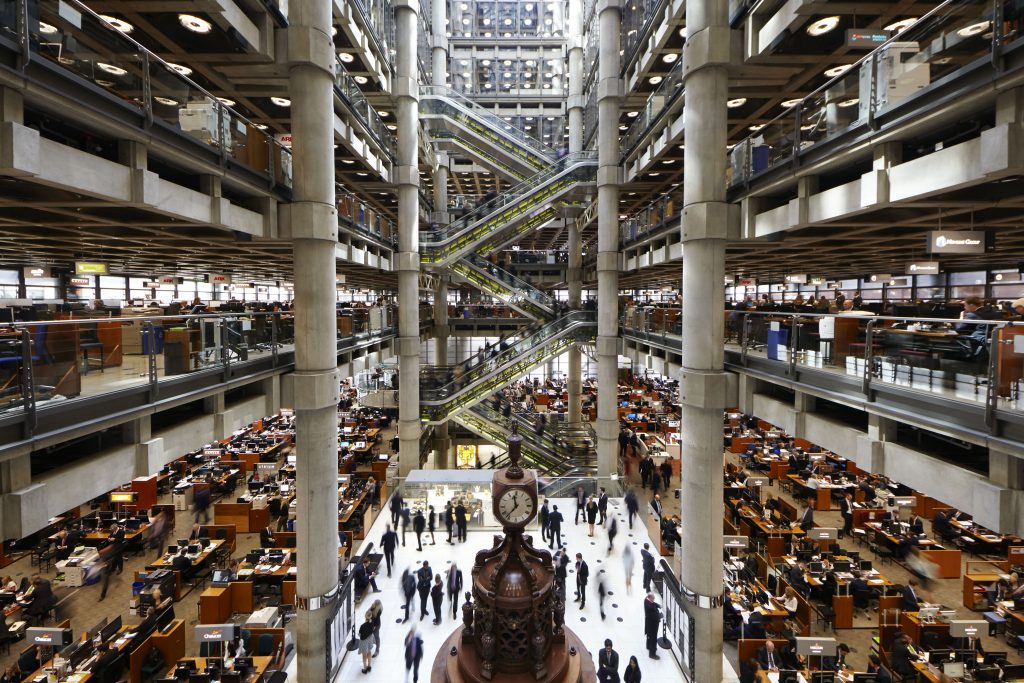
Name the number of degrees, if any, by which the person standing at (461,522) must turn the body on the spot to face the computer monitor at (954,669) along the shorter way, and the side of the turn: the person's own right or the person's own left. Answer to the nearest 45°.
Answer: approximately 135° to the person's own right

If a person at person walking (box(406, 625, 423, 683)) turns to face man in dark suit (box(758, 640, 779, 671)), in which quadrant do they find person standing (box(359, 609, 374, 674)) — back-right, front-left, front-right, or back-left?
back-left

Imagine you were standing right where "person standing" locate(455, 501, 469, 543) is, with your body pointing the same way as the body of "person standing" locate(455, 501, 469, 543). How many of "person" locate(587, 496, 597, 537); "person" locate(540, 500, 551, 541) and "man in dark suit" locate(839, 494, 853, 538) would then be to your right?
3

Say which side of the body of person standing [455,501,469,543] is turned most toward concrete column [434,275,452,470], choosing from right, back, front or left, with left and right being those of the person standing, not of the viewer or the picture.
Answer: front

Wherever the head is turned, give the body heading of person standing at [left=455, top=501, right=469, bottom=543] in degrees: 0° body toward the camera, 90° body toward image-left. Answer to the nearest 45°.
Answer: approximately 180°

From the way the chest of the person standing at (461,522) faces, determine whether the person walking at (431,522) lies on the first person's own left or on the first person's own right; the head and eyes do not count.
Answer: on the first person's own left

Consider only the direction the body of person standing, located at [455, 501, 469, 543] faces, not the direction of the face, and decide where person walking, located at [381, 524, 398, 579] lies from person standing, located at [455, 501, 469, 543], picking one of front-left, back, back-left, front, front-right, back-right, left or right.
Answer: back-left
